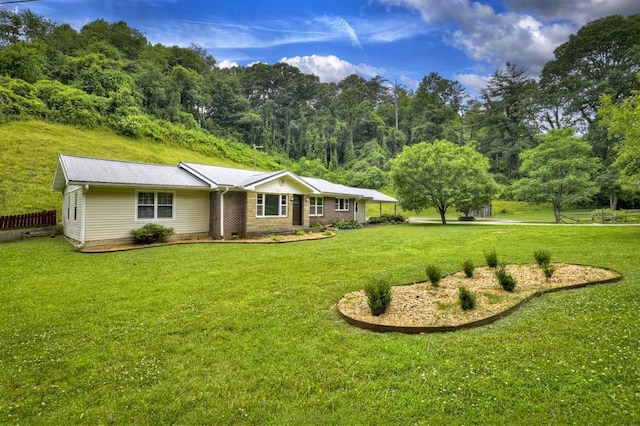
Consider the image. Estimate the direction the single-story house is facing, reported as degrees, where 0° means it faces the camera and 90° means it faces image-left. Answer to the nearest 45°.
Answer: approximately 315°

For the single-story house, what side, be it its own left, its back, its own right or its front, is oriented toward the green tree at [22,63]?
back

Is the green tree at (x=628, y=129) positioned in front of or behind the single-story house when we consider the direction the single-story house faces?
in front

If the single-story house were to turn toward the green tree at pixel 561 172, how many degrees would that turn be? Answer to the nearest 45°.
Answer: approximately 45° to its left

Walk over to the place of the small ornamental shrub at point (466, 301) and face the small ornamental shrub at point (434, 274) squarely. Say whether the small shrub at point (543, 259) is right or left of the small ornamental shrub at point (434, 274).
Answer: right

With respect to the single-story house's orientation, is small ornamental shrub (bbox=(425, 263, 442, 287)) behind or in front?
in front

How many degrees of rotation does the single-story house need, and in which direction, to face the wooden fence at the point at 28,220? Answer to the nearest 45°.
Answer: approximately 135° to its right

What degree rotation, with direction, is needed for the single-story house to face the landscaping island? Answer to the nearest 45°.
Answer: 0° — it already faces it

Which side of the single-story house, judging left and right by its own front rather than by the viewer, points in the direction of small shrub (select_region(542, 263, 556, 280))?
front

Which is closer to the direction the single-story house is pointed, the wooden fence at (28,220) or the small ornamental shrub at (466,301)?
the small ornamental shrub
